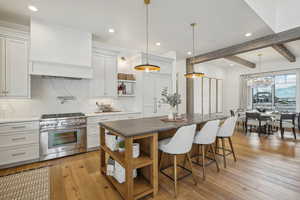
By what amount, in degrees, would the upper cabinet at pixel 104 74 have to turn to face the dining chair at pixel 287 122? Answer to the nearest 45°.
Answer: approximately 45° to its left

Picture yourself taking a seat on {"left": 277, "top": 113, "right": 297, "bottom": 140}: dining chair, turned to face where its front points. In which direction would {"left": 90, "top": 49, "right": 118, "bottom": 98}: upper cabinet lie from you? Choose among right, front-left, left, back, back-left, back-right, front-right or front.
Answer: back-left

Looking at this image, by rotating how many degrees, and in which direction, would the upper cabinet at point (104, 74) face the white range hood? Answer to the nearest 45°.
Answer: approximately 90° to its right

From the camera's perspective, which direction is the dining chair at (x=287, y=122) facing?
away from the camera

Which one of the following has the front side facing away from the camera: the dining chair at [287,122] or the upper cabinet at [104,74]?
the dining chair

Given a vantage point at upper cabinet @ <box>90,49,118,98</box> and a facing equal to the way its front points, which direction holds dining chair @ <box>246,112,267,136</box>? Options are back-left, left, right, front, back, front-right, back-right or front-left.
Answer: front-left

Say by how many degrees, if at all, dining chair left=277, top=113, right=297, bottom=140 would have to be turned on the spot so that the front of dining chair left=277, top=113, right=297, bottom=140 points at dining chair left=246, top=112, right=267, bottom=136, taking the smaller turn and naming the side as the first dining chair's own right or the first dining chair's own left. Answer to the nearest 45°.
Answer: approximately 90° to the first dining chair's own left

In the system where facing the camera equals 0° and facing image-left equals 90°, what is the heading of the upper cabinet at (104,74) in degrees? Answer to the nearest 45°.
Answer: approximately 315°
